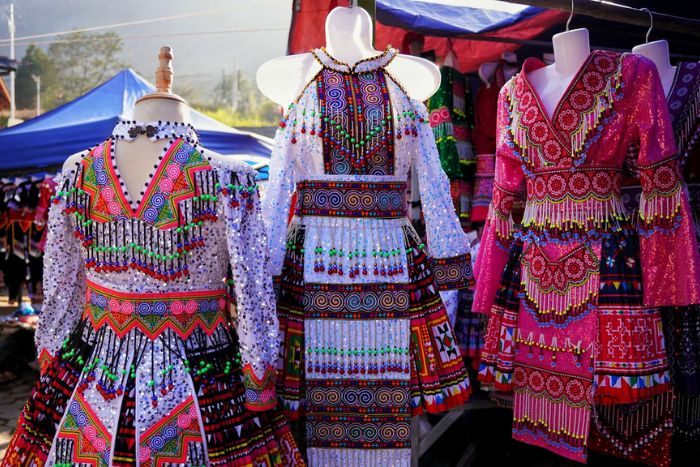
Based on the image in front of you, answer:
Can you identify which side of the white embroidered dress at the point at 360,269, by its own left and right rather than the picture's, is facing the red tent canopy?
back

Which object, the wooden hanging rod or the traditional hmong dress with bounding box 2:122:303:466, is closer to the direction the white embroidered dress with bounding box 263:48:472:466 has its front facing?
the traditional hmong dress

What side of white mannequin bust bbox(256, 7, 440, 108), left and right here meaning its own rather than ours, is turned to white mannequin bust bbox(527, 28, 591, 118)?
left

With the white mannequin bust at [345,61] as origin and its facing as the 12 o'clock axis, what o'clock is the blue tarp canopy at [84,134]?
The blue tarp canopy is roughly at 5 o'clock from the white mannequin bust.

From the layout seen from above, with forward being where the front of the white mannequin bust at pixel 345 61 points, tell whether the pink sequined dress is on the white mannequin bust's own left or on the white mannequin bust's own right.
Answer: on the white mannequin bust's own left

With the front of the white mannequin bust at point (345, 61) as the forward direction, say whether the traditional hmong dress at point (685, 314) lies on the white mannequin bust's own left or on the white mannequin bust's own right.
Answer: on the white mannequin bust's own left

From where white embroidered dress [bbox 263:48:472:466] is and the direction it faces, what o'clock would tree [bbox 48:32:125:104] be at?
The tree is roughly at 5 o'clock from the white embroidered dress.

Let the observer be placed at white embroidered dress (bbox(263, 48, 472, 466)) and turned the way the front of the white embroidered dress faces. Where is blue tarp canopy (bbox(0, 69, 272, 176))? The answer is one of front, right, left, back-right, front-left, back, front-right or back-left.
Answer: back-right

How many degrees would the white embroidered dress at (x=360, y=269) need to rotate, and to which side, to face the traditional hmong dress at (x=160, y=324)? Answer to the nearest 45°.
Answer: approximately 45° to its right

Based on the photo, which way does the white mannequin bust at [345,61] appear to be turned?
toward the camera

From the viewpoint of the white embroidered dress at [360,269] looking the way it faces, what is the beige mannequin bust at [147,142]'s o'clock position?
The beige mannequin bust is roughly at 2 o'clock from the white embroidered dress.

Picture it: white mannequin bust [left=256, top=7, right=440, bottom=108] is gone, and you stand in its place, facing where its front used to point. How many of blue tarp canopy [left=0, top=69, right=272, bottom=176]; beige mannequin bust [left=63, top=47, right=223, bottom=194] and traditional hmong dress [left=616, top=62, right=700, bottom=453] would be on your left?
1

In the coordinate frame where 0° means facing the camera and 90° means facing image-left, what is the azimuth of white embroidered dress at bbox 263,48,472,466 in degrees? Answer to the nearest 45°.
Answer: approximately 0°
